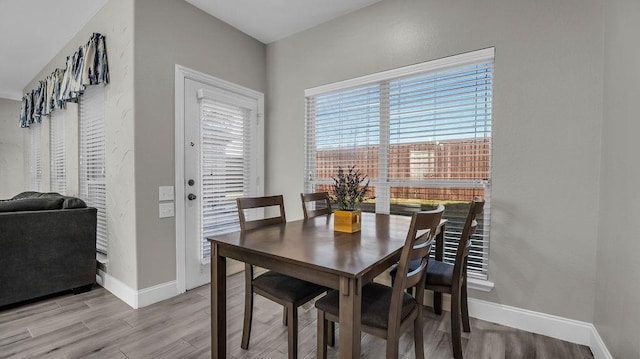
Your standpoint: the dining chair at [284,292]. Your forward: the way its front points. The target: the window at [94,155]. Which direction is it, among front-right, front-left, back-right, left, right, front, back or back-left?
back

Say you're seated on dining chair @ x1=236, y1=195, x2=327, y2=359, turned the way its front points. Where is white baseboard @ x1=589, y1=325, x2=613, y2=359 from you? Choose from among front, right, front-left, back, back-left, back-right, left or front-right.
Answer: front-left

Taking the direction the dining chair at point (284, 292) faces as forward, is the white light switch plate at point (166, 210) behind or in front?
behind

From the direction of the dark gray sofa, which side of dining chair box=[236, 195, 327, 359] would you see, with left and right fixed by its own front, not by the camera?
back

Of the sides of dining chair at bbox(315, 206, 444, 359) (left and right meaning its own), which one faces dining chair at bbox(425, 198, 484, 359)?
right

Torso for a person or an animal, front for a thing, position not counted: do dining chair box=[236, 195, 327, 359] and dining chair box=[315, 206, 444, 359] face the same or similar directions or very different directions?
very different directions

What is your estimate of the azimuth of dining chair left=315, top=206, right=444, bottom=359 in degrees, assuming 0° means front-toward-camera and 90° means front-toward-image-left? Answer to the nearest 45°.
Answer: approximately 135°

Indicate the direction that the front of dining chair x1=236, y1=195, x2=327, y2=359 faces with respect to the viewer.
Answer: facing the viewer and to the right of the viewer

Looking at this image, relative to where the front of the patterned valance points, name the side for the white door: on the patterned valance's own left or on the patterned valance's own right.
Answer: on the patterned valance's own left

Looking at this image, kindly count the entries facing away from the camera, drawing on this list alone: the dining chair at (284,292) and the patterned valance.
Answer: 0
